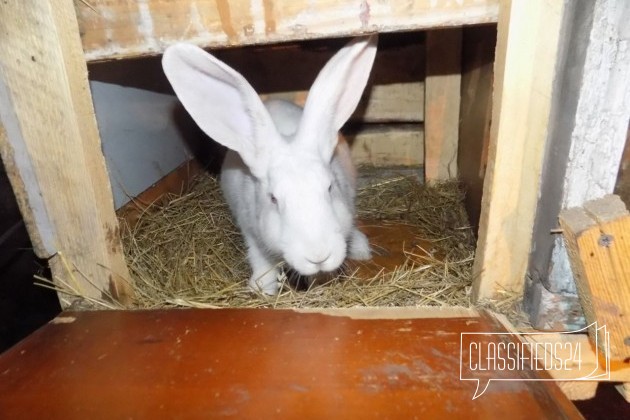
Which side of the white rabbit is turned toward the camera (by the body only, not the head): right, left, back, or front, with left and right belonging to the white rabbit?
front

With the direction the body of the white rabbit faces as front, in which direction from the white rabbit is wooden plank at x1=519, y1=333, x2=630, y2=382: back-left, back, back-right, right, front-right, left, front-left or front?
front-left

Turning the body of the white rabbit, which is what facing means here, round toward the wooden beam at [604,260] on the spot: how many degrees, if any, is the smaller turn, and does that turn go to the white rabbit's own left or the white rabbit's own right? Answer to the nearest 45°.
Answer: approximately 45° to the white rabbit's own left
